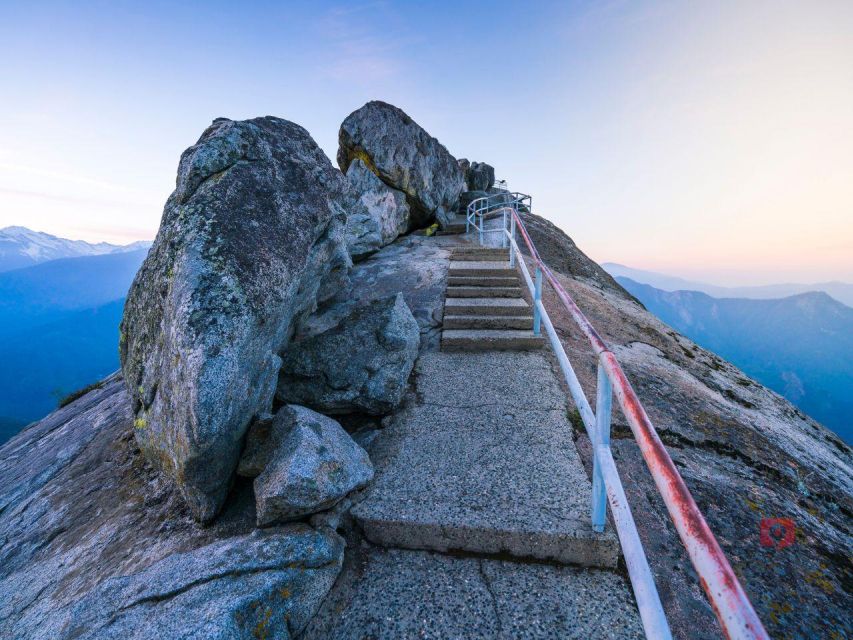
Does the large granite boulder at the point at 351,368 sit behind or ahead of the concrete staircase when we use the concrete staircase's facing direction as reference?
ahead

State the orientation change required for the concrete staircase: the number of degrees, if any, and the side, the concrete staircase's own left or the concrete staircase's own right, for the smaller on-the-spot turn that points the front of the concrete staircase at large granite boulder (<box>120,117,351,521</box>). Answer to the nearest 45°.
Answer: approximately 45° to the concrete staircase's own right

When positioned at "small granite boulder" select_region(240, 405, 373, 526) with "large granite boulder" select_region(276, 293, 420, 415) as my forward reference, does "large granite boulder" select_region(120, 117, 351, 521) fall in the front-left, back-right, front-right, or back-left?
front-left

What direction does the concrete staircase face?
toward the camera

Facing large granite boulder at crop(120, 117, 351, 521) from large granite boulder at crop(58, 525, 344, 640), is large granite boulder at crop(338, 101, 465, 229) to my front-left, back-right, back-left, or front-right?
front-right

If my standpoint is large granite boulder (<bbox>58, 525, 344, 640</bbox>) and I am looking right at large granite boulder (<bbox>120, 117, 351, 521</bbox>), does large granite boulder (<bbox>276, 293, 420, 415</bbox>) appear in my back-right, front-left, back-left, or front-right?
front-right

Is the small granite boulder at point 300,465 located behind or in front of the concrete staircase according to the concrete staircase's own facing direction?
in front

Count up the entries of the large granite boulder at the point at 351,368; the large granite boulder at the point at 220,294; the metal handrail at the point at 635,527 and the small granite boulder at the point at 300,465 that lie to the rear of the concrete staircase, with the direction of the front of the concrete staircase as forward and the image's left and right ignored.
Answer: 0

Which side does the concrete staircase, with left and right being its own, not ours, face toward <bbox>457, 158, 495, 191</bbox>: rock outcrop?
back

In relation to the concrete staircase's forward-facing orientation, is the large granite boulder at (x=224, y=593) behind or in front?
in front
